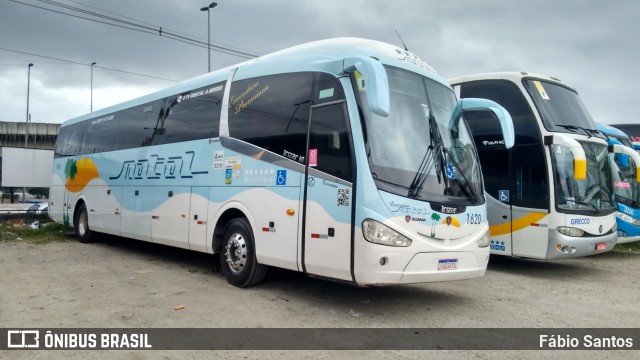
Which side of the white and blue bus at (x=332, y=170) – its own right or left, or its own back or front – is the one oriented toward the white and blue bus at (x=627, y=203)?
left

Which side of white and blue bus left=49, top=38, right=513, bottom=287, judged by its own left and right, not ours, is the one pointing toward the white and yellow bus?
left

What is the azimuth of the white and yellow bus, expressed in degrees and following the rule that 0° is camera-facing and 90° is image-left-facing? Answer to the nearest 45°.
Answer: approximately 315°

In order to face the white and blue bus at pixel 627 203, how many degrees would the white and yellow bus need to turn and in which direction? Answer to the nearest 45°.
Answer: approximately 90° to its left

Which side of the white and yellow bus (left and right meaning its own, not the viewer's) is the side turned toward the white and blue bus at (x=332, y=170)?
right

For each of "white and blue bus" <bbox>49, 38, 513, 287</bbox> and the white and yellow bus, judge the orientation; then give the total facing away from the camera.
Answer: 0

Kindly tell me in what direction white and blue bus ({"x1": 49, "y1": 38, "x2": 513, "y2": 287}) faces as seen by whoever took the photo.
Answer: facing the viewer and to the right of the viewer
